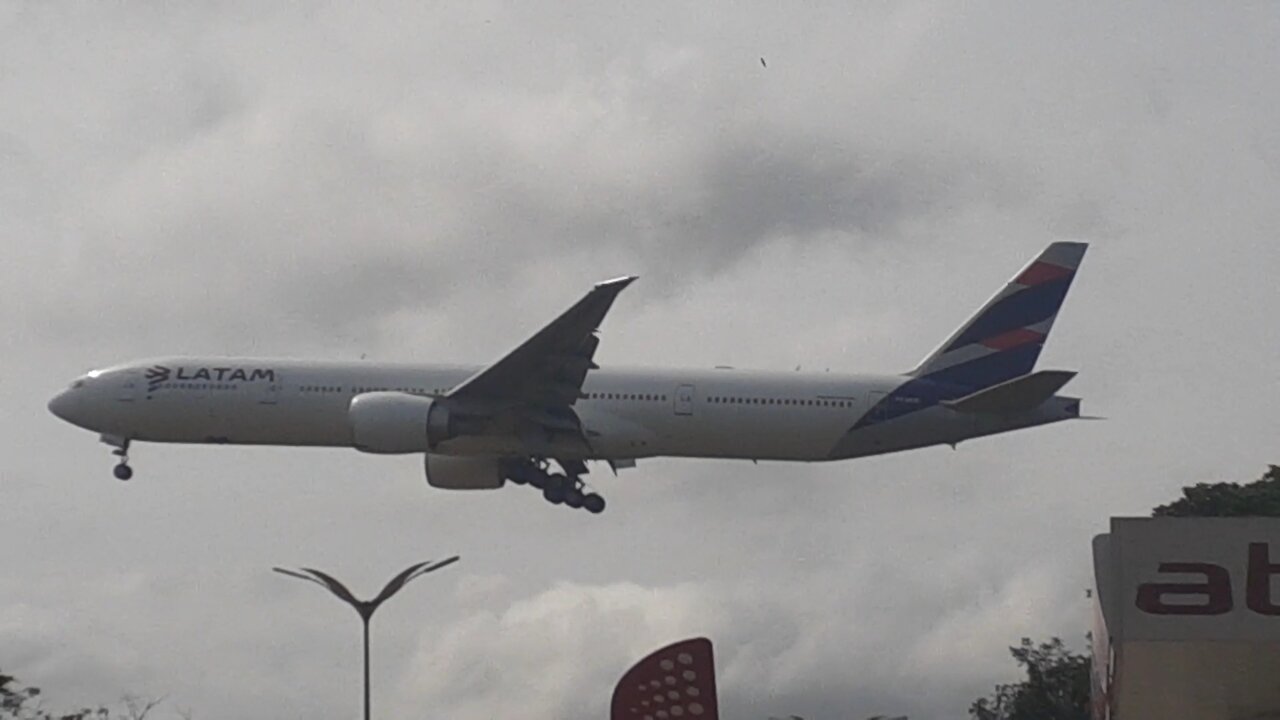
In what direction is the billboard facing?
toward the camera
